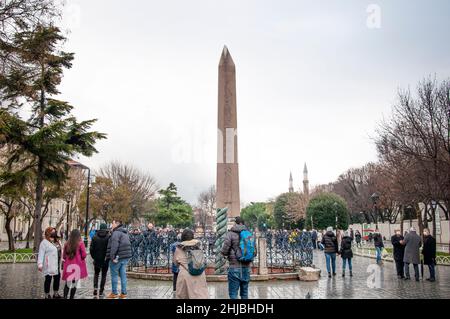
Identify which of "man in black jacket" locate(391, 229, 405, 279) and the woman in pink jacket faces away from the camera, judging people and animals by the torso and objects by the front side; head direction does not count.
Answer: the woman in pink jacket

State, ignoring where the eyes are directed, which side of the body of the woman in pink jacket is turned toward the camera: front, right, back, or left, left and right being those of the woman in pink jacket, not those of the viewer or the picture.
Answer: back

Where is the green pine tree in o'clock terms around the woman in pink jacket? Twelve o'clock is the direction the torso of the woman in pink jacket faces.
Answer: The green pine tree is roughly at 12 o'clock from the woman in pink jacket.

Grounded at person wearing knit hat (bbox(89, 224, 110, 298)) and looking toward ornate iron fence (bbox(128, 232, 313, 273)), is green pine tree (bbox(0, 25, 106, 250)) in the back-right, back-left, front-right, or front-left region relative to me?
front-left

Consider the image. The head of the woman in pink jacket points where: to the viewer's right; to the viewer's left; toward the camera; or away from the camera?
away from the camera

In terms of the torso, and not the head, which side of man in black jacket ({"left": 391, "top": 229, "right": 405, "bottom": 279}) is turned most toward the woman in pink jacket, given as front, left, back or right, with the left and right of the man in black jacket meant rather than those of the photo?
right

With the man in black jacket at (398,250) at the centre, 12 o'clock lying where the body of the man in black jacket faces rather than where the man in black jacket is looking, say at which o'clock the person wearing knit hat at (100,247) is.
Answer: The person wearing knit hat is roughly at 3 o'clock from the man in black jacket.

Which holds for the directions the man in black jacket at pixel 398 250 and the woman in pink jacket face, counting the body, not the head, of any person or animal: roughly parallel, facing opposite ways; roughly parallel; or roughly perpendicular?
roughly parallel, facing opposite ways

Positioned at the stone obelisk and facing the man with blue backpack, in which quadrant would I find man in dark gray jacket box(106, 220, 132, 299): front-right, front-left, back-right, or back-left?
front-right

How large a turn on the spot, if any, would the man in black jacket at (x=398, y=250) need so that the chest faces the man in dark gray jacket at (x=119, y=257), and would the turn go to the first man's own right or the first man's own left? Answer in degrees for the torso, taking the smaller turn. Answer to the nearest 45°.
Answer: approximately 90° to the first man's own right

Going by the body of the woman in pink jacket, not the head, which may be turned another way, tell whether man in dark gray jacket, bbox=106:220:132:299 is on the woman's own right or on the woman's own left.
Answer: on the woman's own right

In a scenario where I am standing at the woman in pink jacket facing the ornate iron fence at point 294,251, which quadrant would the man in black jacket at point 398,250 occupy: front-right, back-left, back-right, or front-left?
front-right

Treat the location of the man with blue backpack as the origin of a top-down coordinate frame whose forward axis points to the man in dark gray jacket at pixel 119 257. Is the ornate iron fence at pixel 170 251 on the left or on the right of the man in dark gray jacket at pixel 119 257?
right

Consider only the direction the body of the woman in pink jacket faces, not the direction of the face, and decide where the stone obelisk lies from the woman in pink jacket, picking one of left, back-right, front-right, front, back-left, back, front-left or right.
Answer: front-right
